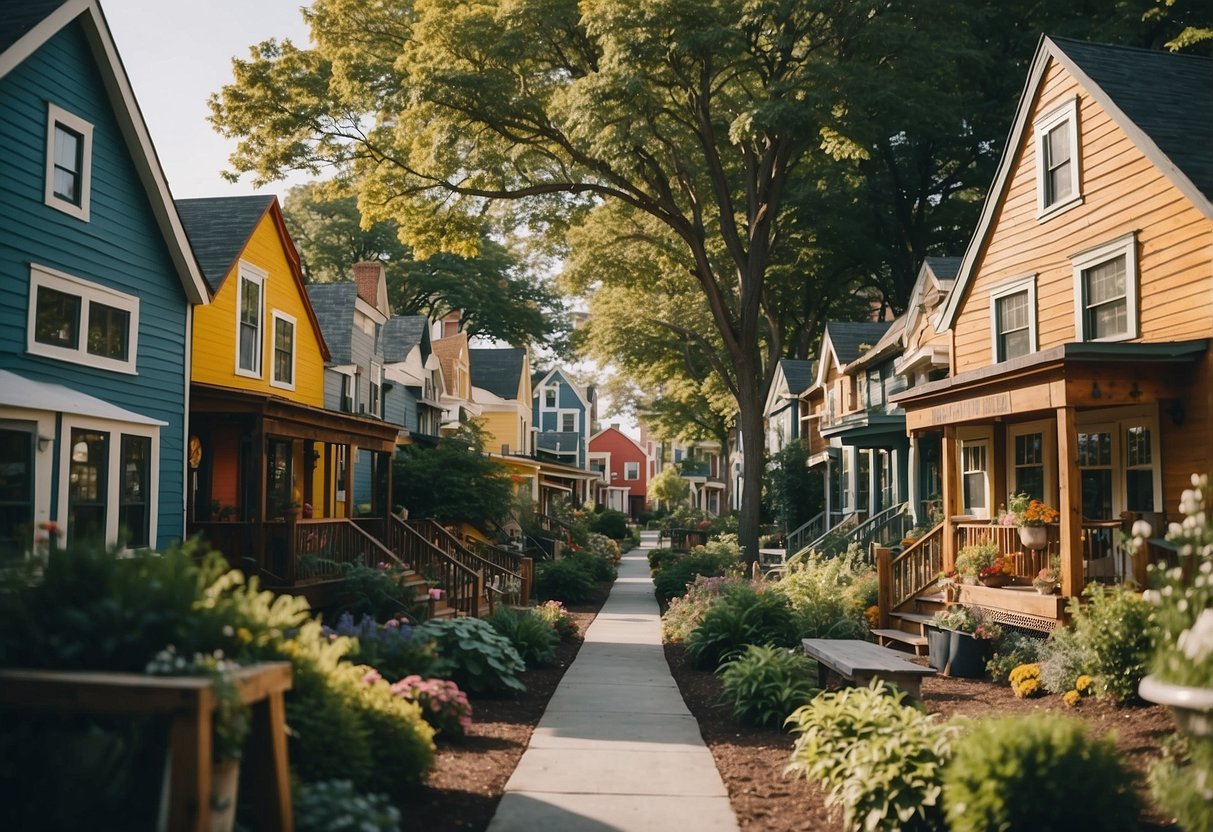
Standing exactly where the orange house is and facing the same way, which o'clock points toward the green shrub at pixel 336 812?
The green shrub is roughly at 11 o'clock from the orange house.

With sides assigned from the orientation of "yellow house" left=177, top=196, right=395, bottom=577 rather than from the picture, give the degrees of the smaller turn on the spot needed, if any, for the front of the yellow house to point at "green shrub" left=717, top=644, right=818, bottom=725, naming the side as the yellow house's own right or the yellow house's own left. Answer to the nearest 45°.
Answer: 0° — it already faces it

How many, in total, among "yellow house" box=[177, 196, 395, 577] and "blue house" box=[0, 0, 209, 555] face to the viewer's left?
0

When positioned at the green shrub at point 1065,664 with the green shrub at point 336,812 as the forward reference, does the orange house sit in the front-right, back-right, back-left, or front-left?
back-right

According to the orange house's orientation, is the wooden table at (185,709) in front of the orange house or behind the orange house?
in front

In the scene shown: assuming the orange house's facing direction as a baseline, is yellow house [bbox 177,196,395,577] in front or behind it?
in front

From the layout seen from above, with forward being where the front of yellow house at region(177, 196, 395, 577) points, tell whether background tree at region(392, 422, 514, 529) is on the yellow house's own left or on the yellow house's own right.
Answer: on the yellow house's own left

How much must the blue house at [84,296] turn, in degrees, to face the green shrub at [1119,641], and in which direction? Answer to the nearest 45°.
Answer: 0° — it already faces it

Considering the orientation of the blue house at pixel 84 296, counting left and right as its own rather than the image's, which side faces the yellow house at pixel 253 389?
left

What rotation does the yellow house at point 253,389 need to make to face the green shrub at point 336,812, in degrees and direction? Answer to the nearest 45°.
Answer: approximately 45° to its right

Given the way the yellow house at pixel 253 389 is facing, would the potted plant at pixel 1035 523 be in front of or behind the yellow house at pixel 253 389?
in front

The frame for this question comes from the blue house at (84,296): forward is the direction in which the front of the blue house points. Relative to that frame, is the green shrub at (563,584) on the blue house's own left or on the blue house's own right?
on the blue house's own left
